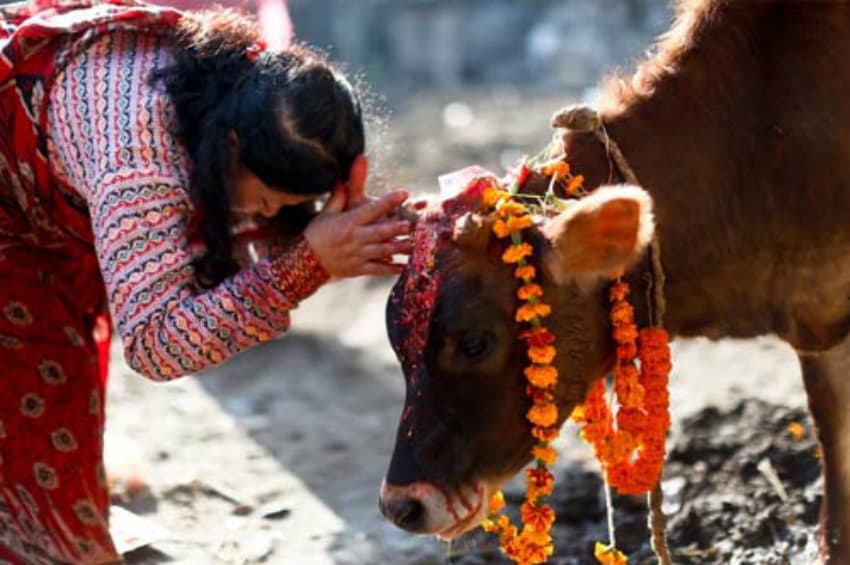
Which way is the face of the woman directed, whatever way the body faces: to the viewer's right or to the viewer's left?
to the viewer's right

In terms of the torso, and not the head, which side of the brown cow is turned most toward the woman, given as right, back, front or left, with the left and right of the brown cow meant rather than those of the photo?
front

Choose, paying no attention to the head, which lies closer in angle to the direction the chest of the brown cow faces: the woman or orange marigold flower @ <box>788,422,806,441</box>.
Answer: the woman

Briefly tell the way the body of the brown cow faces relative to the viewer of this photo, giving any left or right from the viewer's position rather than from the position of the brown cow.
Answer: facing to the left of the viewer

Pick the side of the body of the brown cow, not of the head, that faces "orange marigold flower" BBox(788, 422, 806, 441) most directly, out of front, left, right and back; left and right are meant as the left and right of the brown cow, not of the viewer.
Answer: right
